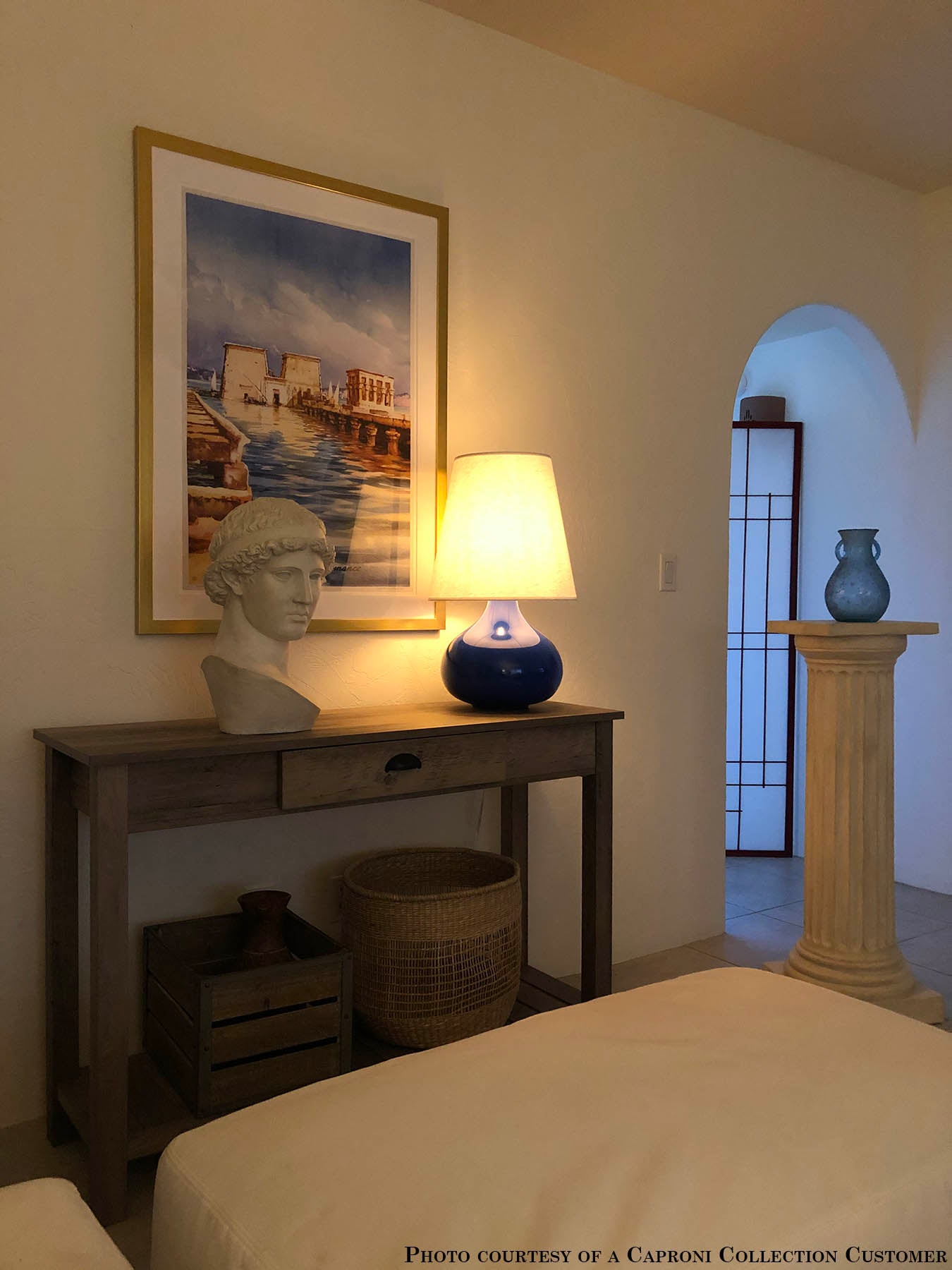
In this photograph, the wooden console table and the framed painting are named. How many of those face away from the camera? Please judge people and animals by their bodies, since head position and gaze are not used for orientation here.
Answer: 0

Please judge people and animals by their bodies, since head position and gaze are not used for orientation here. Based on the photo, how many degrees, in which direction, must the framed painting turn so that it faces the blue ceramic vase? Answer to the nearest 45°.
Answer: approximately 45° to its left
